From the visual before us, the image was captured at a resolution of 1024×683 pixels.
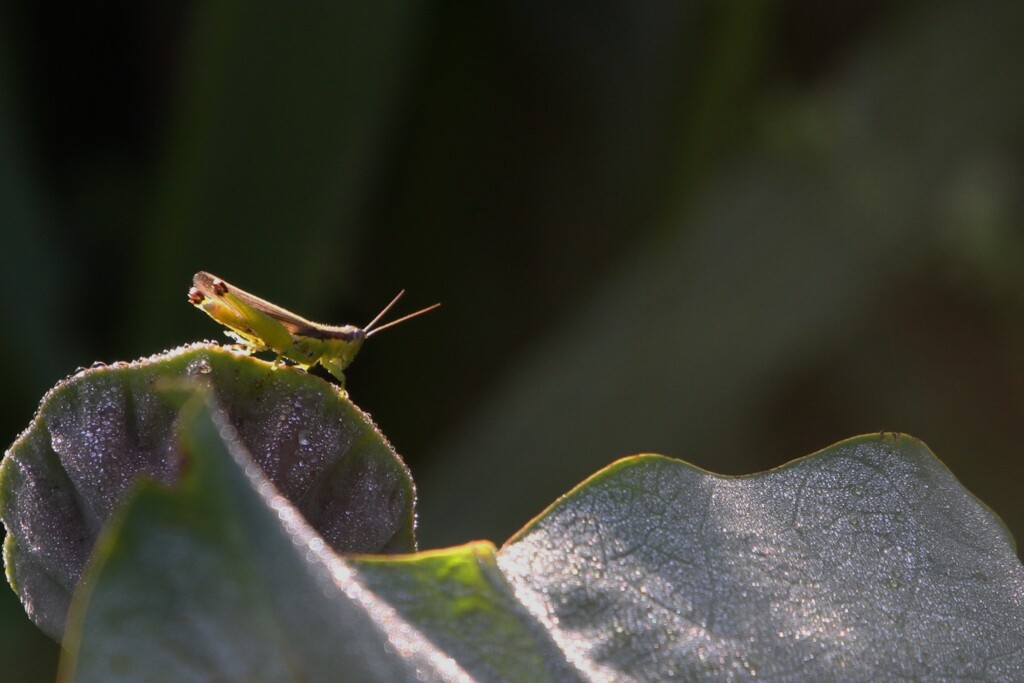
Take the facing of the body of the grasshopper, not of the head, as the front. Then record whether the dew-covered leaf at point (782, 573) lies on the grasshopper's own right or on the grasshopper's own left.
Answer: on the grasshopper's own right

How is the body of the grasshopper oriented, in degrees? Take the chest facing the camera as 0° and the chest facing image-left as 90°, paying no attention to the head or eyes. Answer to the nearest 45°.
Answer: approximately 270°

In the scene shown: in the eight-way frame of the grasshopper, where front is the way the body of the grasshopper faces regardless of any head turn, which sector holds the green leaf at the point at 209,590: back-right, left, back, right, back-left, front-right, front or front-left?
right
